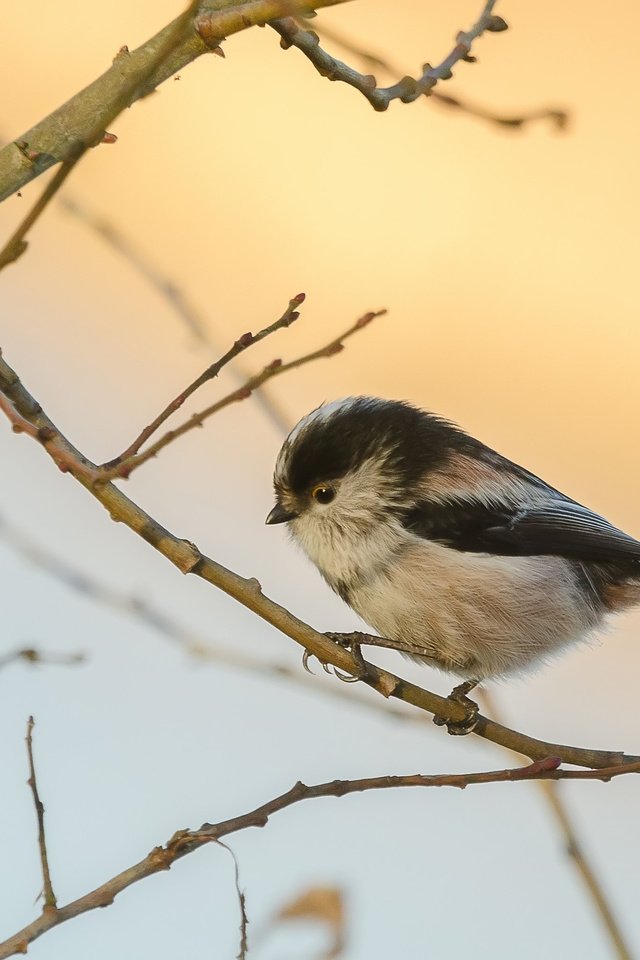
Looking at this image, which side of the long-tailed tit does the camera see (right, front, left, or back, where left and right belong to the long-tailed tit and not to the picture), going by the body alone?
left

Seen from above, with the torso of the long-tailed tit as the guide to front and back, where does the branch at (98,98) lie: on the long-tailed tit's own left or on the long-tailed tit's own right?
on the long-tailed tit's own left

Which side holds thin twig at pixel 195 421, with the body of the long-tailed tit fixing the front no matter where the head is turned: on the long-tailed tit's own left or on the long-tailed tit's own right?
on the long-tailed tit's own right
